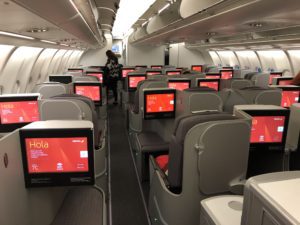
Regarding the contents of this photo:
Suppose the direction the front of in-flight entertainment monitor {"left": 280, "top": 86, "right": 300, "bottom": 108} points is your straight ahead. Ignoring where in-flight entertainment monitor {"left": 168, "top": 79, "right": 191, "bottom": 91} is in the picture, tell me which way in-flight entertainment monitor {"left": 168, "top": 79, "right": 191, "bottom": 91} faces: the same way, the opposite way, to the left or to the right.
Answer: the same way

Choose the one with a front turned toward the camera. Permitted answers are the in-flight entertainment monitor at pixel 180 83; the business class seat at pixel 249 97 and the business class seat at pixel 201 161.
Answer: the in-flight entertainment monitor

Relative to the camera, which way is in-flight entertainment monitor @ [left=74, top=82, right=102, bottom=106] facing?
toward the camera

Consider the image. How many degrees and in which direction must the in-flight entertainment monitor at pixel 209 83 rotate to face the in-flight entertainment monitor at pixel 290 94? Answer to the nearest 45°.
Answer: approximately 45° to its left

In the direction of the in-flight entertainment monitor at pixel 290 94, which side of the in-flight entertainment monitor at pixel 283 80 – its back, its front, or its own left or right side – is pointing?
front

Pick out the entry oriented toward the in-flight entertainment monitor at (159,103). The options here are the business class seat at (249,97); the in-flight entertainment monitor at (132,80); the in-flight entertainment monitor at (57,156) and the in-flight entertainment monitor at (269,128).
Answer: the in-flight entertainment monitor at (132,80)

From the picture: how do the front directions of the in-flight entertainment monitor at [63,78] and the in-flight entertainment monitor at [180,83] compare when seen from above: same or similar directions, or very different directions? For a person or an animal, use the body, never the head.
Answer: same or similar directions

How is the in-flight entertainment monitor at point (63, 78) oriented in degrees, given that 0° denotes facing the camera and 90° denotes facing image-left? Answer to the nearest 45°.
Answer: approximately 0°

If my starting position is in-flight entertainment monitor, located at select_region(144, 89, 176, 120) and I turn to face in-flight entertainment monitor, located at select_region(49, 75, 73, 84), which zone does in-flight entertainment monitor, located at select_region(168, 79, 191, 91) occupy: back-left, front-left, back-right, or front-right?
front-right

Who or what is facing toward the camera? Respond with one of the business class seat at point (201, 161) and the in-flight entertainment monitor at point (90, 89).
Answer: the in-flight entertainment monitor

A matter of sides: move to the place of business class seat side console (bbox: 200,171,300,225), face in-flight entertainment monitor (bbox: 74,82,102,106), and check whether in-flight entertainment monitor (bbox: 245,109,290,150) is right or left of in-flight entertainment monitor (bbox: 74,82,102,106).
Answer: right

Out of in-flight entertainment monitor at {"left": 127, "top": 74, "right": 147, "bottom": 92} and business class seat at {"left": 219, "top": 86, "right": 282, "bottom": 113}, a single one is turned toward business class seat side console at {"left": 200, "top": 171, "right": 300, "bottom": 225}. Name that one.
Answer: the in-flight entertainment monitor

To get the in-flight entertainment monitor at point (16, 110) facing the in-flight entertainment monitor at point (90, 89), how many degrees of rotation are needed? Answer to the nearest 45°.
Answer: approximately 135° to its left

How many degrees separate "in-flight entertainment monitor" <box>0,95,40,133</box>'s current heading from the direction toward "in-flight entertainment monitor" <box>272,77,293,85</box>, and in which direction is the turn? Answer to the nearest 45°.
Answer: approximately 90° to its left

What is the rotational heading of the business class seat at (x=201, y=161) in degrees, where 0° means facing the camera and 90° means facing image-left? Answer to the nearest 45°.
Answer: approximately 135°

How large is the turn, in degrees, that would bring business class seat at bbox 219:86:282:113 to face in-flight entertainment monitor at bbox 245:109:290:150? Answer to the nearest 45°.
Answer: approximately 180°

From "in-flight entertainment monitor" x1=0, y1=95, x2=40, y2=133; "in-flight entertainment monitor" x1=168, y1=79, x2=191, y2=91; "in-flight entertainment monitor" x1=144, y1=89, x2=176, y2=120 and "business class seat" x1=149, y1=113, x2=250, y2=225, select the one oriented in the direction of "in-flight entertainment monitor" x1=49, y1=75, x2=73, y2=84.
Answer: the business class seat

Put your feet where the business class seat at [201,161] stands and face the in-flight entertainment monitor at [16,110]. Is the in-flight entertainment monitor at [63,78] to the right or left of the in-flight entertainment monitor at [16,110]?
right

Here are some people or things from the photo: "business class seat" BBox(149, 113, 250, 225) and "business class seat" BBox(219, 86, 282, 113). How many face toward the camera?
0

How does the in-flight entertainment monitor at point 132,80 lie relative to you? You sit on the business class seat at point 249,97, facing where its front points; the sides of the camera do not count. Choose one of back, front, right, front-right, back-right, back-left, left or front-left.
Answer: front-left

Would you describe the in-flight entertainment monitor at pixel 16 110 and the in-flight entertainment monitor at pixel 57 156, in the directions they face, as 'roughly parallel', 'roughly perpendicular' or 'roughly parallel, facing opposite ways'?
roughly parallel

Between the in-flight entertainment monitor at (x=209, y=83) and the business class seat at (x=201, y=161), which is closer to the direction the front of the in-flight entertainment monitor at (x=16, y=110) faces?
the business class seat

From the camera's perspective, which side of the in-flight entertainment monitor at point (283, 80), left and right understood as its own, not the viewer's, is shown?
front

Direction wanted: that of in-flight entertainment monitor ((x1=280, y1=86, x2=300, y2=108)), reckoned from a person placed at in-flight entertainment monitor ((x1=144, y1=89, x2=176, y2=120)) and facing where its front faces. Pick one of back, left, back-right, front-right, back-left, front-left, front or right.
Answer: left
